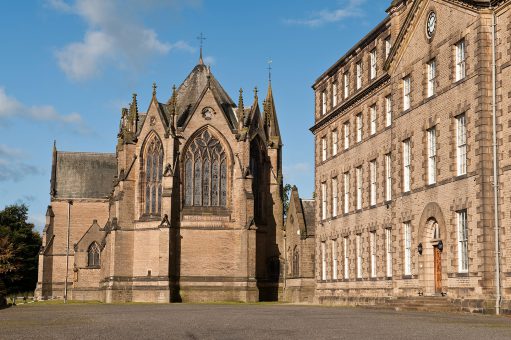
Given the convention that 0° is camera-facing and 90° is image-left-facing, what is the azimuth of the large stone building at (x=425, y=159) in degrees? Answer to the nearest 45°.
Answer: approximately 45°
